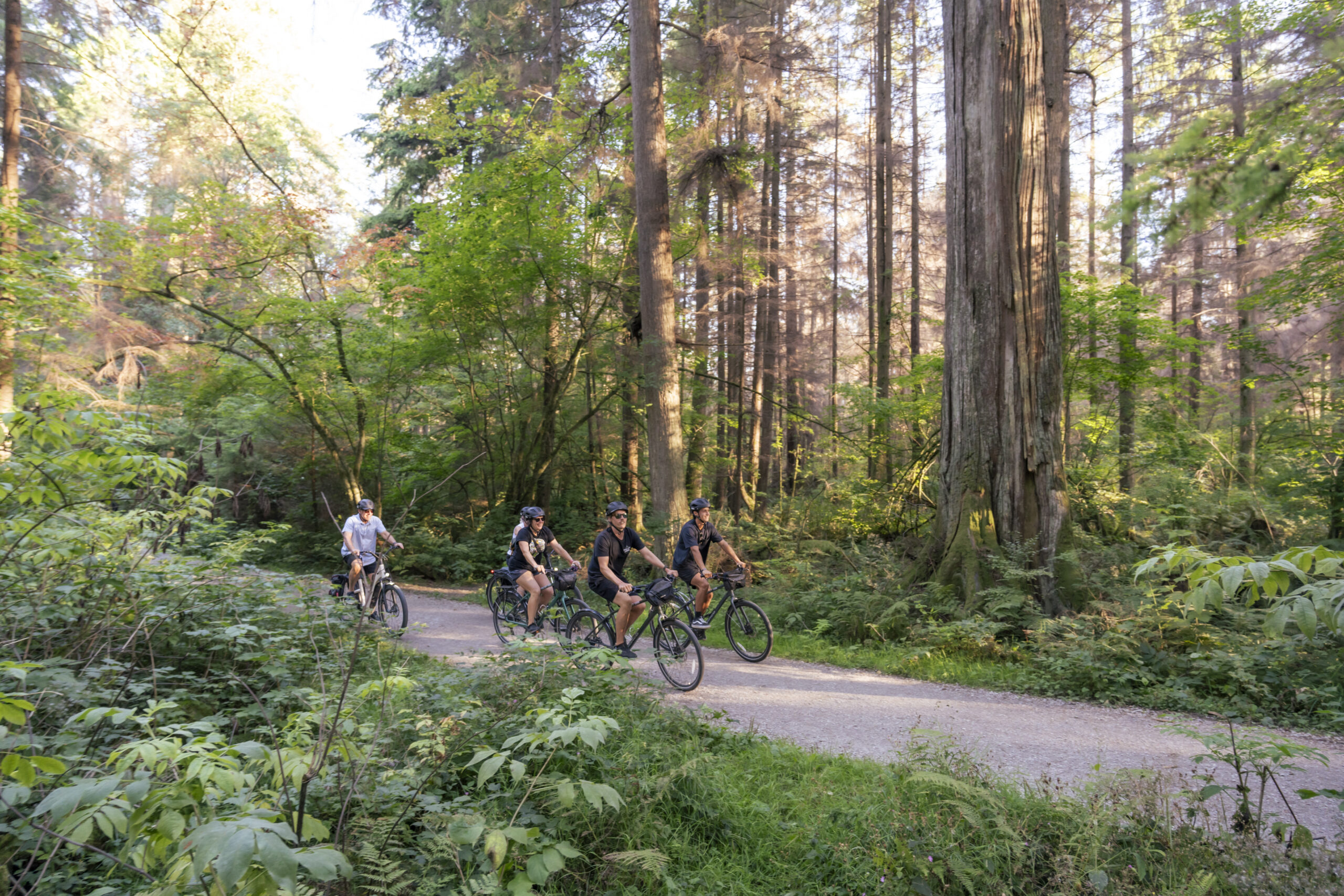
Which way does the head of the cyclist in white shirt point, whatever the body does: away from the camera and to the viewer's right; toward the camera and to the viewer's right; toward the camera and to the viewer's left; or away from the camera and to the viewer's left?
toward the camera and to the viewer's right

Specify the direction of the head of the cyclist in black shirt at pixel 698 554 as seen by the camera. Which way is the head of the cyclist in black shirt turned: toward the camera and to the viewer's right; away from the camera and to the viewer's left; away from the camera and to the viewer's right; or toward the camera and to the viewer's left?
toward the camera and to the viewer's right

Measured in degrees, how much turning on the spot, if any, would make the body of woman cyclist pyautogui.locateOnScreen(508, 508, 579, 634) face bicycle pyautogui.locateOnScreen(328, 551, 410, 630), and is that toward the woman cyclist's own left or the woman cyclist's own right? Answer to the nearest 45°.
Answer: approximately 180°

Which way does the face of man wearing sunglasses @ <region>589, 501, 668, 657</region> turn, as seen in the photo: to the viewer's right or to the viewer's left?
to the viewer's right

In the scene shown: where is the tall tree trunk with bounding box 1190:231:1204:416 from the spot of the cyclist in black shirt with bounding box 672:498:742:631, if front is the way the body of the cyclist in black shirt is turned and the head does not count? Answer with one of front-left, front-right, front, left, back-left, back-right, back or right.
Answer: left

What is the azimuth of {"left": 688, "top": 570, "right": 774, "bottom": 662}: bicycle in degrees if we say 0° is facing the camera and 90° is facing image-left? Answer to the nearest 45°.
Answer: approximately 315°

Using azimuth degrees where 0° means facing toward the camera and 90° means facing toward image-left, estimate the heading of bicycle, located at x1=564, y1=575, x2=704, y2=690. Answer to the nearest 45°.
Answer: approximately 315°
